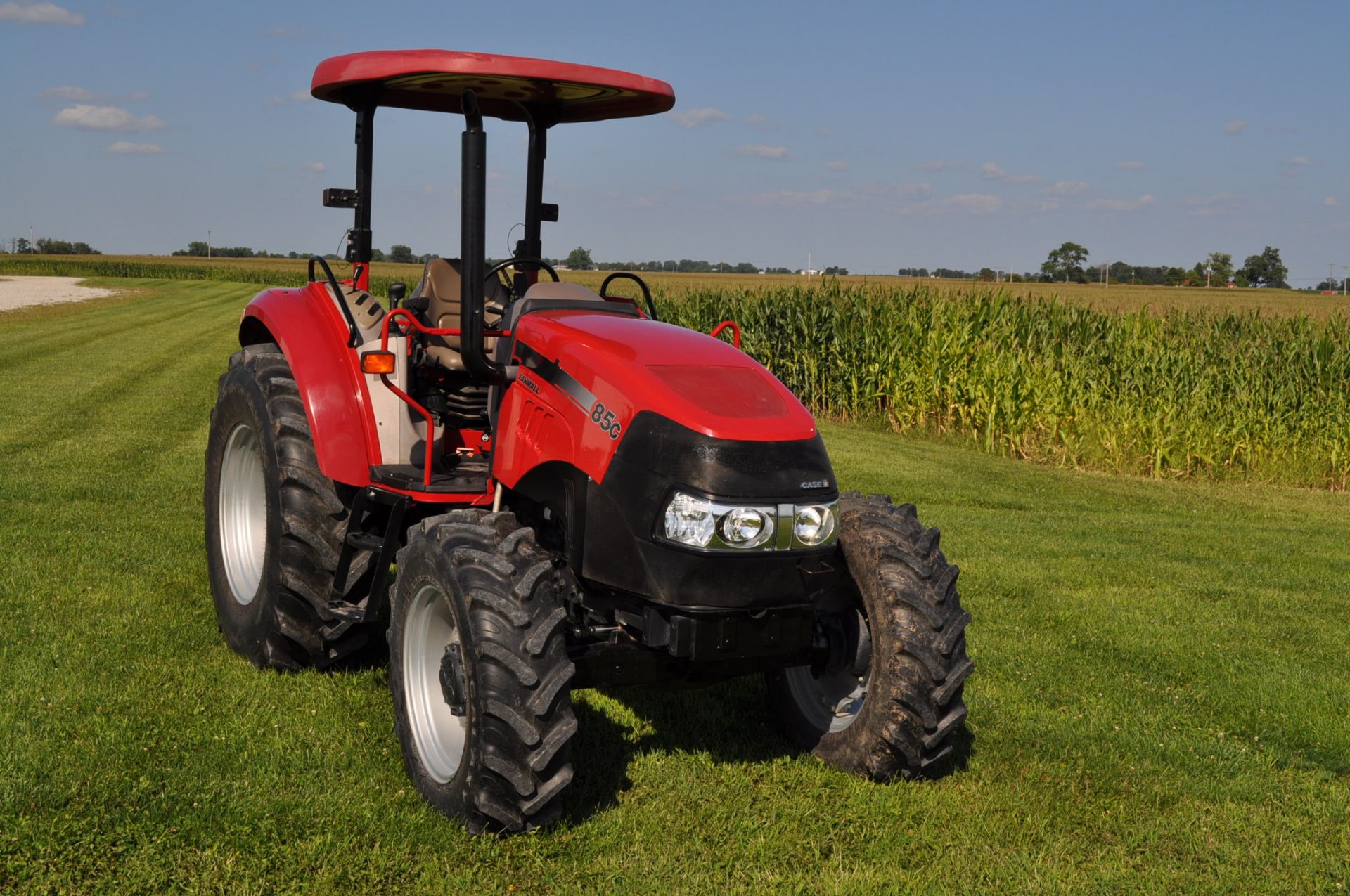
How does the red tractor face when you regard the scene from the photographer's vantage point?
facing the viewer and to the right of the viewer

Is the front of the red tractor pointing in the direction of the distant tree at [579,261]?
no
